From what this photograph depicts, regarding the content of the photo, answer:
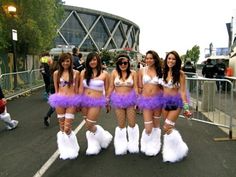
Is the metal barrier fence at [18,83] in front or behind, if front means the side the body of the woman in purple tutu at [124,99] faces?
behind

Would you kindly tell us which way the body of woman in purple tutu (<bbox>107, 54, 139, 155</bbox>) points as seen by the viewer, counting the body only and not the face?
toward the camera

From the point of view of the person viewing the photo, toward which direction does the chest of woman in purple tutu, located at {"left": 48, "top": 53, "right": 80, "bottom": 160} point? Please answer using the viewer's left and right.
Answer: facing the viewer

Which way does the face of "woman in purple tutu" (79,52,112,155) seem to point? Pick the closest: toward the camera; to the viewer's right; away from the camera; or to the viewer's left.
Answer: toward the camera

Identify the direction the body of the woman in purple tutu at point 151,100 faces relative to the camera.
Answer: toward the camera

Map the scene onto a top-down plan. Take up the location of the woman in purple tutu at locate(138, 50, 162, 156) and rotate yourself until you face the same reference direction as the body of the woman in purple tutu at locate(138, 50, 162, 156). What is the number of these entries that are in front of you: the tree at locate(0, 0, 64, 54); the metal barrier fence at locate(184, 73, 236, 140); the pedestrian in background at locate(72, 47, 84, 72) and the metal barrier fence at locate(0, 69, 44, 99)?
0

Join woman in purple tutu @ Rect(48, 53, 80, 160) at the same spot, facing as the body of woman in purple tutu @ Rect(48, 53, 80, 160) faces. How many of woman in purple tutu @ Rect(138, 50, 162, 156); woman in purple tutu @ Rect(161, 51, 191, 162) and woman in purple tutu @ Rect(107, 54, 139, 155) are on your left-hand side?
3

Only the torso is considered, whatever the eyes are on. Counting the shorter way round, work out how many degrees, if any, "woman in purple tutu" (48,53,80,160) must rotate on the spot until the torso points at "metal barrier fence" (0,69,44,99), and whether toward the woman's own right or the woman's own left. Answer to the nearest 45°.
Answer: approximately 180°

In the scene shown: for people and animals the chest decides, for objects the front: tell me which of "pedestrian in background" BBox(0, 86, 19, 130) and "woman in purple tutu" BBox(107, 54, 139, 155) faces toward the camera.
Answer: the woman in purple tutu

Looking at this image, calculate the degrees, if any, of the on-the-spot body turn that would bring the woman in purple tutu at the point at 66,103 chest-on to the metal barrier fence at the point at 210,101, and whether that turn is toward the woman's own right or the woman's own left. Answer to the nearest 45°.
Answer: approximately 135° to the woman's own left

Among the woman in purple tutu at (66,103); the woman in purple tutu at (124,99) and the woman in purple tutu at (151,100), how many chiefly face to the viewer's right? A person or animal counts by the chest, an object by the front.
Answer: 0

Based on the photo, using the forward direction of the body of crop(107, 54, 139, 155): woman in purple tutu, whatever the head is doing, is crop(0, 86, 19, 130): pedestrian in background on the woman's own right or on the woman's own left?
on the woman's own right
